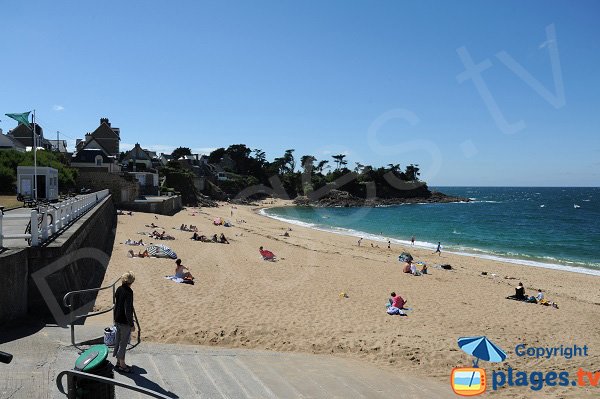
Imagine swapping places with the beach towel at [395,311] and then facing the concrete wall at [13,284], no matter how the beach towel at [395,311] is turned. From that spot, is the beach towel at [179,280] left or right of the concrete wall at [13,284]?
right

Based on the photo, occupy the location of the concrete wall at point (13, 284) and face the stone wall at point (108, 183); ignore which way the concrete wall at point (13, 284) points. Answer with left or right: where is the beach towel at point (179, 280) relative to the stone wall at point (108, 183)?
right

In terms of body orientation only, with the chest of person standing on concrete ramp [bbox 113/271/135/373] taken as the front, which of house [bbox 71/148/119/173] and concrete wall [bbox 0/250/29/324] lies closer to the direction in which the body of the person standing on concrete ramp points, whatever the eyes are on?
the house

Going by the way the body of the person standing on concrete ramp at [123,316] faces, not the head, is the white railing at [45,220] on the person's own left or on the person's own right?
on the person's own left

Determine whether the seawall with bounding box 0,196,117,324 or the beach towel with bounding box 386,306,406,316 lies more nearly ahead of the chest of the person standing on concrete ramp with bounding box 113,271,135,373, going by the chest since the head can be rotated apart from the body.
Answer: the beach towel

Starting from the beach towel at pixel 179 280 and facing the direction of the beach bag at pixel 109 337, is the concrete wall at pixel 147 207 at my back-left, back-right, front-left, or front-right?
back-right

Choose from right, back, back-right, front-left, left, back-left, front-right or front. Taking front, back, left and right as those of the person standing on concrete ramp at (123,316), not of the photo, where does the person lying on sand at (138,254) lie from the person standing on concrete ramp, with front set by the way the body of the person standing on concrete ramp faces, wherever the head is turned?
front-left

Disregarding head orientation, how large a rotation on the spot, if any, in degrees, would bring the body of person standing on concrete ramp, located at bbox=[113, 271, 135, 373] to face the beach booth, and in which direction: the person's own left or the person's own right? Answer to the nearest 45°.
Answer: approximately 45° to the person's own left

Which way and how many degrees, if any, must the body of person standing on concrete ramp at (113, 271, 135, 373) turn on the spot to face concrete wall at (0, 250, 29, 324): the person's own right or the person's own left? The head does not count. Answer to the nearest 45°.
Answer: approximately 90° to the person's own left
